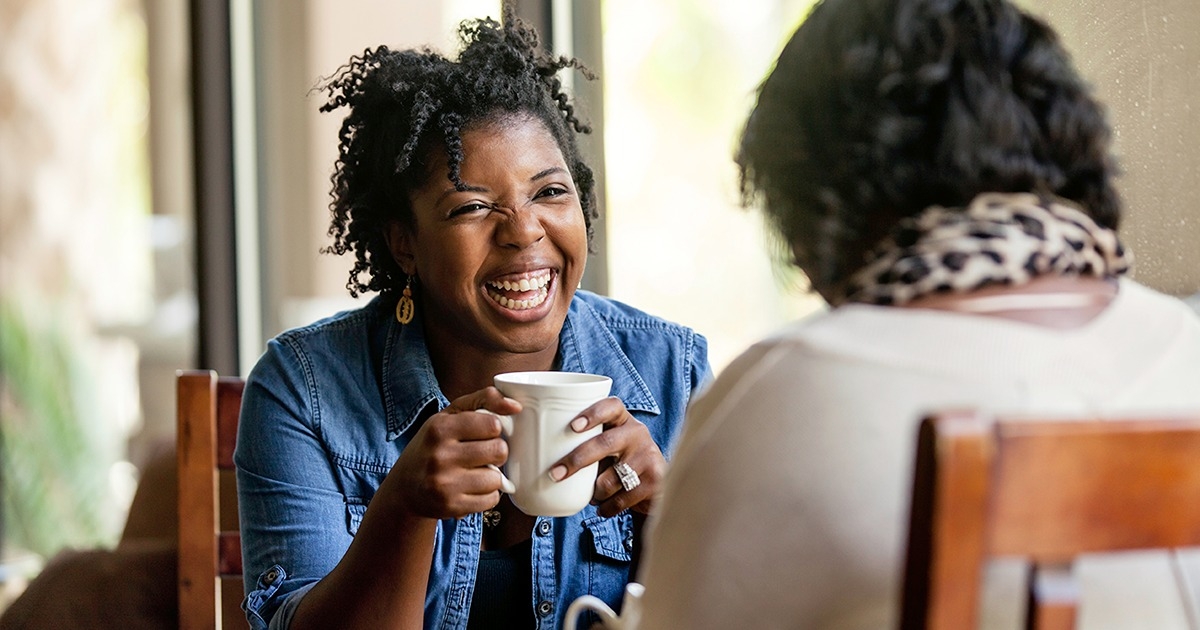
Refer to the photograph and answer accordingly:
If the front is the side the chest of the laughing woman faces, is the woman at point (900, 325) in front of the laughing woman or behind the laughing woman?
in front

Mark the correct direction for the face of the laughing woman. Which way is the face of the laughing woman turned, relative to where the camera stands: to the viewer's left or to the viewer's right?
to the viewer's right

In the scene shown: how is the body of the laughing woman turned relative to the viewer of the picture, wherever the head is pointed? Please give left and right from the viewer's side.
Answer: facing the viewer and to the right of the viewer

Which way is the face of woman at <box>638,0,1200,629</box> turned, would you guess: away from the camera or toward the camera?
away from the camera

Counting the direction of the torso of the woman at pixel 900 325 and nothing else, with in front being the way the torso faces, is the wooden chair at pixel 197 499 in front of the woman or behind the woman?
in front

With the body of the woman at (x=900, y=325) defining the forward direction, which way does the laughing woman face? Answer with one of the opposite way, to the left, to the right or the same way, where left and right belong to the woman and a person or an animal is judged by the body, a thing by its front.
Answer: the opposite way

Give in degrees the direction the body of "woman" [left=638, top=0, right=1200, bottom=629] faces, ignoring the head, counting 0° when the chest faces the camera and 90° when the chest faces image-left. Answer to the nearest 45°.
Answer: approximately 135°

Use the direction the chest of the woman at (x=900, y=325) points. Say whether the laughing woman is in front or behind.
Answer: in front
